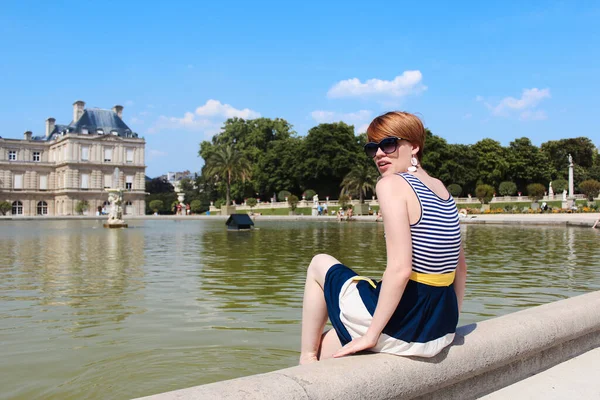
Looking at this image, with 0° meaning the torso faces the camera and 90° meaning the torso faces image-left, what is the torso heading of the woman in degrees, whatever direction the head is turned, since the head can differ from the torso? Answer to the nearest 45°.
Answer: approximately 135°

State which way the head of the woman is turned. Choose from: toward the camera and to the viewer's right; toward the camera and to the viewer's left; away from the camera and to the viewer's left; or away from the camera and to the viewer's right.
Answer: toward the camera and to the viewer's left

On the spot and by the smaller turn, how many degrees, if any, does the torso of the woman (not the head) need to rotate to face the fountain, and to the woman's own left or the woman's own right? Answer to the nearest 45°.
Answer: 0° — they already face it
